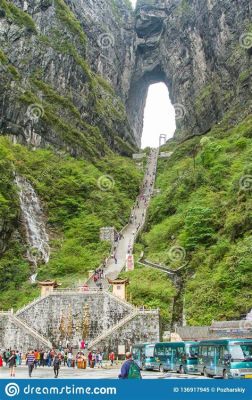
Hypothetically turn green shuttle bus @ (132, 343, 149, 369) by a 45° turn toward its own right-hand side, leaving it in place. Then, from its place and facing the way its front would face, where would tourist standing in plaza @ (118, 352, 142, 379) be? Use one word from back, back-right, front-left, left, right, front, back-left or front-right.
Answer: front

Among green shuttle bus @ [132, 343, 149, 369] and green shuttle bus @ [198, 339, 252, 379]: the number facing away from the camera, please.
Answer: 0

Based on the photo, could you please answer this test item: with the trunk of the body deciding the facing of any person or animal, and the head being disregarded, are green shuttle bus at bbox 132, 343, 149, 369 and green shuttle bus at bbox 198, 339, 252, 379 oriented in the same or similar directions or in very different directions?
same or similar directions

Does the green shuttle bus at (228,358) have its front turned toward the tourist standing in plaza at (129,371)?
no
